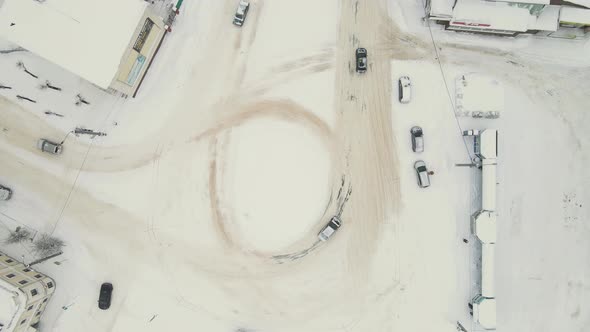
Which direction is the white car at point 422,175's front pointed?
away from the camera

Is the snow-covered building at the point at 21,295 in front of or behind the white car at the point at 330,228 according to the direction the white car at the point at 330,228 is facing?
behind

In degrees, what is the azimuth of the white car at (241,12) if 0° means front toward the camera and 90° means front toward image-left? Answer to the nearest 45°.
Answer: approximately 0°

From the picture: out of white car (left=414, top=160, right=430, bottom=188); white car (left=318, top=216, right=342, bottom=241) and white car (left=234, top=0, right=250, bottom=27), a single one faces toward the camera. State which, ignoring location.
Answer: white car (left=234, top=0, right=250, bottom=27)

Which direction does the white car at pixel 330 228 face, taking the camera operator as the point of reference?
facing away from the viewer and to the right of the viewer
